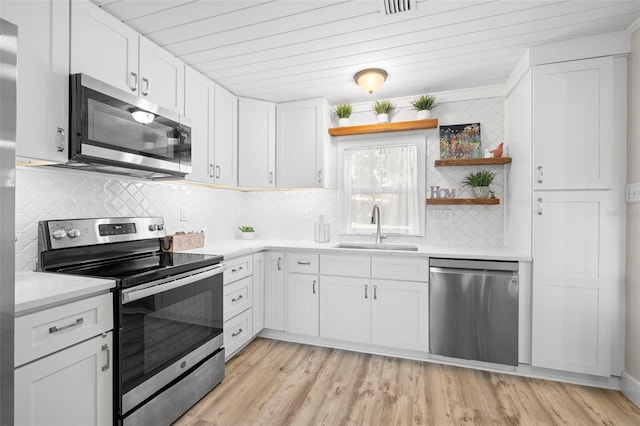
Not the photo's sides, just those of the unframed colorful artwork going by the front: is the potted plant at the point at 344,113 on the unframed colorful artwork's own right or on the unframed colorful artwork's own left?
on the unframed colorful artwork's own right

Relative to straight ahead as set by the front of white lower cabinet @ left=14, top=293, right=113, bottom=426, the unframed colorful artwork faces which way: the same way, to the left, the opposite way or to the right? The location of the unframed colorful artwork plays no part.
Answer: to the right

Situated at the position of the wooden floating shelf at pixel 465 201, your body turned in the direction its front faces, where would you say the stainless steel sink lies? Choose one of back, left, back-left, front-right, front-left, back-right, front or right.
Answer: right

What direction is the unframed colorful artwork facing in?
toward the camera

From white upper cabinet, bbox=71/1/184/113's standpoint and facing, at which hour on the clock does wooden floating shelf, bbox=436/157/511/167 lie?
The wooden floating shelf is roughly at 11 o'clock from the white upper cabinet.

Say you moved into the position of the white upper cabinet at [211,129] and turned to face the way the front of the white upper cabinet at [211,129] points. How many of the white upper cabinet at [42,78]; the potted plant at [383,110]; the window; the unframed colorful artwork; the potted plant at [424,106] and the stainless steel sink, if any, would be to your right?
1

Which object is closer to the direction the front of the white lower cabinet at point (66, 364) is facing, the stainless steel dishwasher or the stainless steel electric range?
the stainless steel dishwasher

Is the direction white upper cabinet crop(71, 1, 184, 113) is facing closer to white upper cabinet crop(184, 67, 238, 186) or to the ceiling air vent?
the ceiling air vent

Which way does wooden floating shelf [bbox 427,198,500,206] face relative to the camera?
toward the camera

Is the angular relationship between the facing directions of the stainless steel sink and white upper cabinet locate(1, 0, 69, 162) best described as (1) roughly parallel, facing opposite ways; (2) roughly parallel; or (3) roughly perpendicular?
roughly perpendicular

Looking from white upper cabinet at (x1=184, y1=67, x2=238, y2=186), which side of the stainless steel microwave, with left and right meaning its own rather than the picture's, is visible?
left

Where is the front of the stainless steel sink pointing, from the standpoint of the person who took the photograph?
facing the viewer

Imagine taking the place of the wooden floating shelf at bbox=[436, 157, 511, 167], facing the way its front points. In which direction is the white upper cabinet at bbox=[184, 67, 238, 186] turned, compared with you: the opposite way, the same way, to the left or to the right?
to the left

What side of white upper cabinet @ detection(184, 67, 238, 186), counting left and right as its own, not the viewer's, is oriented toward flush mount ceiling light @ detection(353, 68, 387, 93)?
front
